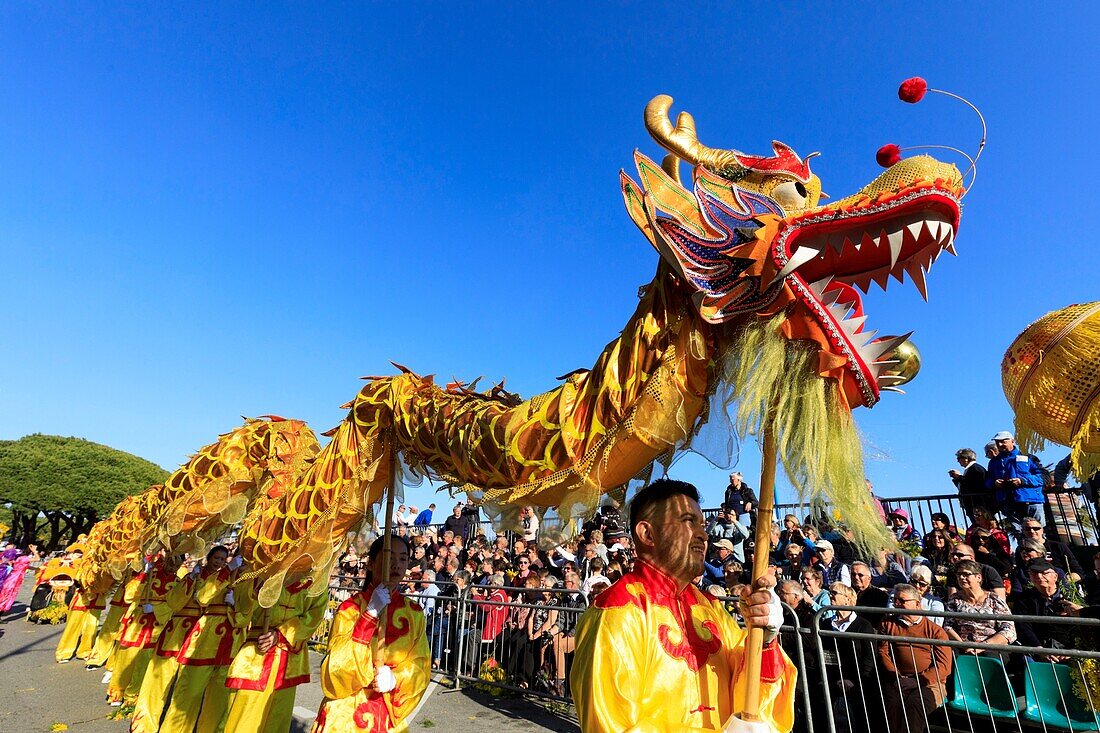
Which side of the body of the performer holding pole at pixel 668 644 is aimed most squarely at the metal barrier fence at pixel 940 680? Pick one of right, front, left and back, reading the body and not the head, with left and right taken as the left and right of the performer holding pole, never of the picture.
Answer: left

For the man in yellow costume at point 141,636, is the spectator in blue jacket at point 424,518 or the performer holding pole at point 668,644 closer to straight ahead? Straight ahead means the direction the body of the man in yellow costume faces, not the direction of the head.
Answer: the performer holding pole

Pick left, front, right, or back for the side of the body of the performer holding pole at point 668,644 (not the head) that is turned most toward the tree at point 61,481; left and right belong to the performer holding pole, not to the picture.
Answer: back

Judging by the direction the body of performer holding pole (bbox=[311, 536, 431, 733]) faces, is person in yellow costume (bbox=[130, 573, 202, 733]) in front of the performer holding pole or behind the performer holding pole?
behind

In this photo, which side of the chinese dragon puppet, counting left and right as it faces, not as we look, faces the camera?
right

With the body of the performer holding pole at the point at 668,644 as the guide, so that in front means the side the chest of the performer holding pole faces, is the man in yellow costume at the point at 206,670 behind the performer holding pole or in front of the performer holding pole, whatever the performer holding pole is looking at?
behind
